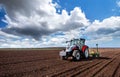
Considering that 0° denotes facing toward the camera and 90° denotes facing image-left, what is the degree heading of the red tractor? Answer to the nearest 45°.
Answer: approximately 45°
